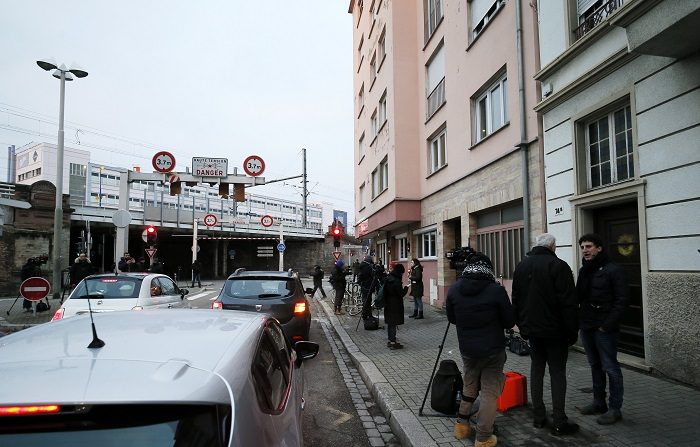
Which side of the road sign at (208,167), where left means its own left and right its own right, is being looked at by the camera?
front

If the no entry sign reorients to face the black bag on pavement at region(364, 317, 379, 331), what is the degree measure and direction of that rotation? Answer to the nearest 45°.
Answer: approximately 45° to its left

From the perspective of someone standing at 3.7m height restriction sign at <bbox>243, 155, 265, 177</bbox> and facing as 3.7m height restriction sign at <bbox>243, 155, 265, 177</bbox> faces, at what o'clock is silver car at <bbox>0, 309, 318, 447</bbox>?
The silver car is roughly at 12 o'clock from the 3.7m height restriction sign.

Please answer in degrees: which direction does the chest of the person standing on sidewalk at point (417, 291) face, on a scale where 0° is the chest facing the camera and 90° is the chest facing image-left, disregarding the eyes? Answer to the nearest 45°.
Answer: approximately 90°

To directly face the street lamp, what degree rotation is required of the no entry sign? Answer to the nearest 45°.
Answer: approximately 180°

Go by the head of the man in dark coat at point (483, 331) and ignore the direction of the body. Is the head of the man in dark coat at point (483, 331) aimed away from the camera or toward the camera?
away from the camera

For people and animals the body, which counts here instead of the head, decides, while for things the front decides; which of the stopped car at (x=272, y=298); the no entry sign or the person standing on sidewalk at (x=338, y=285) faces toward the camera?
the no entry sign

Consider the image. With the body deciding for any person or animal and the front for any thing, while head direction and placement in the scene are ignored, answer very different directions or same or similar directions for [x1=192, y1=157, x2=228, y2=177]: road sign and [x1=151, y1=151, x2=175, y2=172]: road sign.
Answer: same or similar directions

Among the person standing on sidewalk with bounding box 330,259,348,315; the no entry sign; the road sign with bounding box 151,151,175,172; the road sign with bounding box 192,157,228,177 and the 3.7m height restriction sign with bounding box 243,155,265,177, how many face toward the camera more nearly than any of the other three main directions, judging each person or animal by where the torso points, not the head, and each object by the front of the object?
4

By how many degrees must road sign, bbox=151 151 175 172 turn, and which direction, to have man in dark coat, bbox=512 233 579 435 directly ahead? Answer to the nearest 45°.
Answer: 0° — it already faces them

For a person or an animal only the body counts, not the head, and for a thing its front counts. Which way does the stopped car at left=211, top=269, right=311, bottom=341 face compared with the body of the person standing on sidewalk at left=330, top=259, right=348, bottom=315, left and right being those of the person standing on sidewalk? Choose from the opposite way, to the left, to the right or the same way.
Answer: the same way

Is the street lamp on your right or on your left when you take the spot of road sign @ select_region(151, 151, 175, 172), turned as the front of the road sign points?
on your right

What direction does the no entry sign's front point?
toward the camera

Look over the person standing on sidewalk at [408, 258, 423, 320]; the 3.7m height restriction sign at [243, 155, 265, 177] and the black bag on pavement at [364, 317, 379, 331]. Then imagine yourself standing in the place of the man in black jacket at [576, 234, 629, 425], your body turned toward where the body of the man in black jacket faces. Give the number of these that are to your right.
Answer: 3

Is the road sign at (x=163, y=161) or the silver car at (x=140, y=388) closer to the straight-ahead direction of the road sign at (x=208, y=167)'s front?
the silver car

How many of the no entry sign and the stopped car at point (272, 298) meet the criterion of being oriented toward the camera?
1

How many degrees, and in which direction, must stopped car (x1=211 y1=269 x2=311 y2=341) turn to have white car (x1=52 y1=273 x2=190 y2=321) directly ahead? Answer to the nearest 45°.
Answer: approximately 90° to its left

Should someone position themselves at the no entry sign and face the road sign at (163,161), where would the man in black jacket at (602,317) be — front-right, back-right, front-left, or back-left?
back-right

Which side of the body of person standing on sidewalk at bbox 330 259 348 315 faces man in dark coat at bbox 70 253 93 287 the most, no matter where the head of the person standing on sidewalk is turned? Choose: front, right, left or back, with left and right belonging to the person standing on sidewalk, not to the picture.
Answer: left

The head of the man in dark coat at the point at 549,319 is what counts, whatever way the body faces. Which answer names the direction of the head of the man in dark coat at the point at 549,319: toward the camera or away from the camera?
away from the camera
